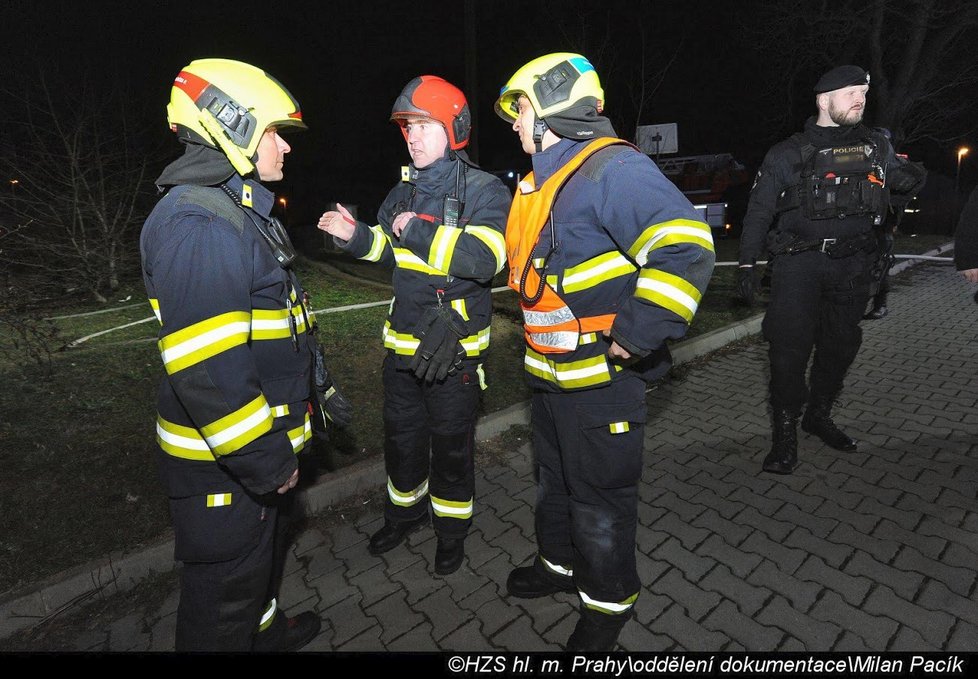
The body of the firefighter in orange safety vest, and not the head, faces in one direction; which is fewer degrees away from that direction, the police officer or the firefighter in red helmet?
the firefighter in red helmet

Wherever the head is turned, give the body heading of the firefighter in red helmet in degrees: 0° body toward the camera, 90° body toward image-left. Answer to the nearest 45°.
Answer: approximately 45°

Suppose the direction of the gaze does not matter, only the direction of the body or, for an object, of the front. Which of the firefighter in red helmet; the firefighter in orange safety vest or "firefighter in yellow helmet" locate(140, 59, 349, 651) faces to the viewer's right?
the firefighter in yellow helmet

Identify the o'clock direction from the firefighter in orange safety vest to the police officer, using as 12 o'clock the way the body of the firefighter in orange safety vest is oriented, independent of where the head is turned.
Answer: The police officer is roughly at 4 o'clock from the firefighter in orange safety vest.

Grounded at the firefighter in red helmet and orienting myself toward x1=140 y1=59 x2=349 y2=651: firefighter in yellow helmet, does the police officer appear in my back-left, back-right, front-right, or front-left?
back-left

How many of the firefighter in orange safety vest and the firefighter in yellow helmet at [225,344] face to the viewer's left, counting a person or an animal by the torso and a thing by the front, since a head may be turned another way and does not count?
1

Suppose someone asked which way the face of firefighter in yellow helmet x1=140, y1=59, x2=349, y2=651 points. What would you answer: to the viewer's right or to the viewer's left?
to the viewer's right

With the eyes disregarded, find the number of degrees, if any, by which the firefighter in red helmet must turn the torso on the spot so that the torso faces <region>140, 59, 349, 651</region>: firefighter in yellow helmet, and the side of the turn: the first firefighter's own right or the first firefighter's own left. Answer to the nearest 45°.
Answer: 0° — they already face them

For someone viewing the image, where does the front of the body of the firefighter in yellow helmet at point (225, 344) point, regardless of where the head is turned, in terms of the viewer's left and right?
facing to the right of the viewer

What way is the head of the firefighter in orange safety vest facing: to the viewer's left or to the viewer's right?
to the viewer's left

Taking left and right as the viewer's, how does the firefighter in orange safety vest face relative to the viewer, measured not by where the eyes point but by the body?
facing to the left of the viewer
